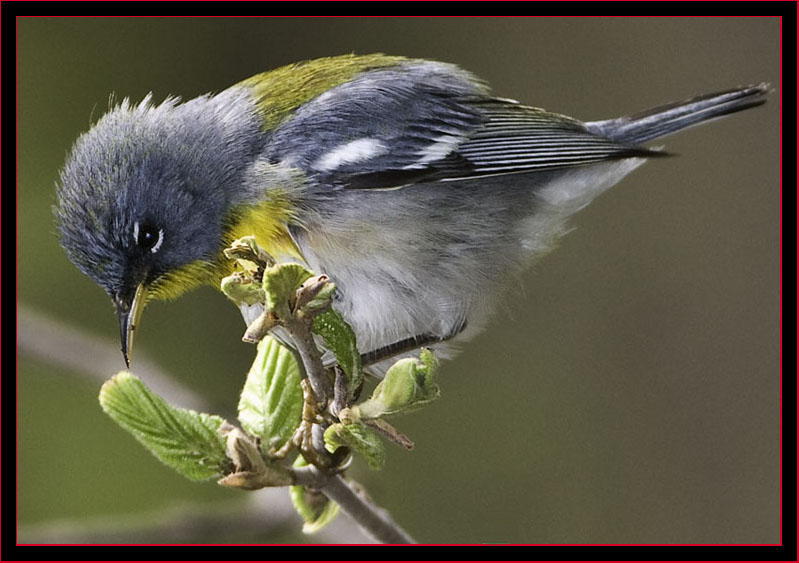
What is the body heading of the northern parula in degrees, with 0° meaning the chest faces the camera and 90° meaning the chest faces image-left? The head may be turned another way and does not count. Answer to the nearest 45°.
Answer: approximately 90°
